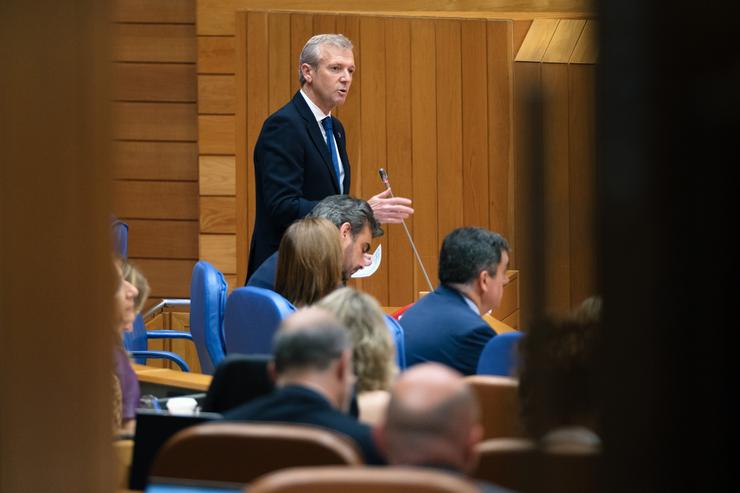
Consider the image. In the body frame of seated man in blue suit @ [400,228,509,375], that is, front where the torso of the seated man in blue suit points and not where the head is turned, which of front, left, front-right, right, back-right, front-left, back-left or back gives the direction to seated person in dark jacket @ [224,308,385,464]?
back-right

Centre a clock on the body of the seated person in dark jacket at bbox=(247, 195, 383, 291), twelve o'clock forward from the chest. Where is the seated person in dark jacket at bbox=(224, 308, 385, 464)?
the seated person in dark jacket at bbox=(224, 308, 385, 464) is roughly at 3 o'clock from the seated person in dark jacket at bbox=(247, 195, 383, 291).

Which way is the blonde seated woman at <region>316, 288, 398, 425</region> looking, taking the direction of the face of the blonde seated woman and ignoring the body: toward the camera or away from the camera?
away from the camera

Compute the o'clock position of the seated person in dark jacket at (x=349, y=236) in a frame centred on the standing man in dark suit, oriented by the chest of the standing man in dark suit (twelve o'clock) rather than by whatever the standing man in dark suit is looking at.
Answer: The seated person in dark jacket is roughly at 1 o'clock from the standing man in dark suit.

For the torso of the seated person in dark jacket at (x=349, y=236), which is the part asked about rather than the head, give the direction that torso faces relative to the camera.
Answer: to the viewer's right

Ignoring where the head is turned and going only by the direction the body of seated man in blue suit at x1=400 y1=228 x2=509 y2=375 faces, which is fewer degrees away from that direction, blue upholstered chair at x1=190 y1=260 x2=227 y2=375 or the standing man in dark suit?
the standing man in dark suit
